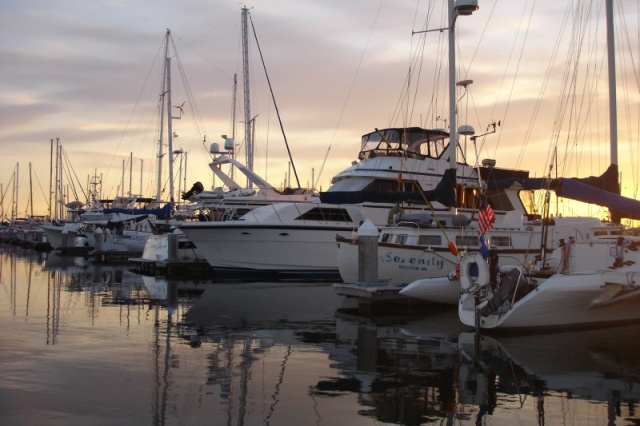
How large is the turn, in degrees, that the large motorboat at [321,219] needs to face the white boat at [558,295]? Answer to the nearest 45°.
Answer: approximately 90° to its left

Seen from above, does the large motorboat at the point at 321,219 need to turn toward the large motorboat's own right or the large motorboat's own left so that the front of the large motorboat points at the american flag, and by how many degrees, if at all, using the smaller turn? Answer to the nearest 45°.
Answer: approximately 90° to the large motorboat's own left

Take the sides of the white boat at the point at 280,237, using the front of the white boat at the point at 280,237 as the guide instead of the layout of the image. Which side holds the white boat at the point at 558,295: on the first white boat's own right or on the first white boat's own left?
on the first white boat's own left

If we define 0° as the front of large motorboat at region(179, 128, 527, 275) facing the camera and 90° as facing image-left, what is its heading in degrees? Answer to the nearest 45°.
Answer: approximately 90°

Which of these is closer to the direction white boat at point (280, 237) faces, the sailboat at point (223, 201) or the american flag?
the sailboat

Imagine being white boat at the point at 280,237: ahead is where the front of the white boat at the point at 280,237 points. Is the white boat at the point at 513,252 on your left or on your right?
on your left

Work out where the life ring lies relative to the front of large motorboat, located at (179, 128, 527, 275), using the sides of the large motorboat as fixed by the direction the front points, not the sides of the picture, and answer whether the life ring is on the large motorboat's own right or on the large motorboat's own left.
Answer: on the large motorboat's own left

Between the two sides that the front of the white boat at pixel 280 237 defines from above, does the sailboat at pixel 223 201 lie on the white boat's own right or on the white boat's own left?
on the white boat's own right
